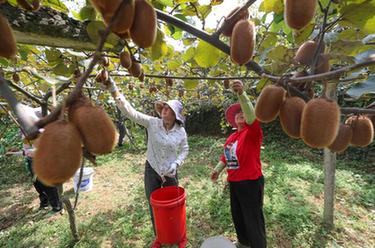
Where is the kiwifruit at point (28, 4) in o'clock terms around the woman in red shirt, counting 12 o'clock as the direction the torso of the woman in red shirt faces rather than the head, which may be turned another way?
The kiwifruit is roughly at 11 o'clock from the woman in red shirt.

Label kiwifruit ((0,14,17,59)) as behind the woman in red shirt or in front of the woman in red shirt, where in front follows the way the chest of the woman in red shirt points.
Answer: in front

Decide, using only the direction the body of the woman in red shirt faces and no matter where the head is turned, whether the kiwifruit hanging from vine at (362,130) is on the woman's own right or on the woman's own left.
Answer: on the woman's own left

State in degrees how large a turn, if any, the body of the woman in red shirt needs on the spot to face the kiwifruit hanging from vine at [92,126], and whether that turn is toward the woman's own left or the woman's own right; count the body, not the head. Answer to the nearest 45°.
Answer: approximately 45° to the woman's own left

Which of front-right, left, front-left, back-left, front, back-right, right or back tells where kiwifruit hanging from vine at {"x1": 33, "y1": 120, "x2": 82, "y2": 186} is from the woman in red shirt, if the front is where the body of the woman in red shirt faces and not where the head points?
front-left

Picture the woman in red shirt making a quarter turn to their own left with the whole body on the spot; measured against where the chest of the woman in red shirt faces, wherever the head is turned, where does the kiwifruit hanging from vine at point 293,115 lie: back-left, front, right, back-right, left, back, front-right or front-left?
front-right

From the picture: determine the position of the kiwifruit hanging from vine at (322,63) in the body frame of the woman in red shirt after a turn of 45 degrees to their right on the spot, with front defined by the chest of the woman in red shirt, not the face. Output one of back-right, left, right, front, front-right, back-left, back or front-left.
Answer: left

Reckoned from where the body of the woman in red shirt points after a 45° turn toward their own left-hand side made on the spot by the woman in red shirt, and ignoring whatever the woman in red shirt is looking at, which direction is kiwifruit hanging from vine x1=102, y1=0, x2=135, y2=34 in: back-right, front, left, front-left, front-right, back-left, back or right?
front

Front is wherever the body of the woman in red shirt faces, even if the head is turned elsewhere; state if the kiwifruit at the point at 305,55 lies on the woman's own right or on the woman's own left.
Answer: on the woman's own left

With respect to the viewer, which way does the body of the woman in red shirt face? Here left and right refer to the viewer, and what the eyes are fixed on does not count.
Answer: facing the viewer and to the left of the viewer

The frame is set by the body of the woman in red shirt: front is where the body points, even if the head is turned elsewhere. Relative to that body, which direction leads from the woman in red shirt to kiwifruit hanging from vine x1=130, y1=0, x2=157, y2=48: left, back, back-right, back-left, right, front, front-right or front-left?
front-left
